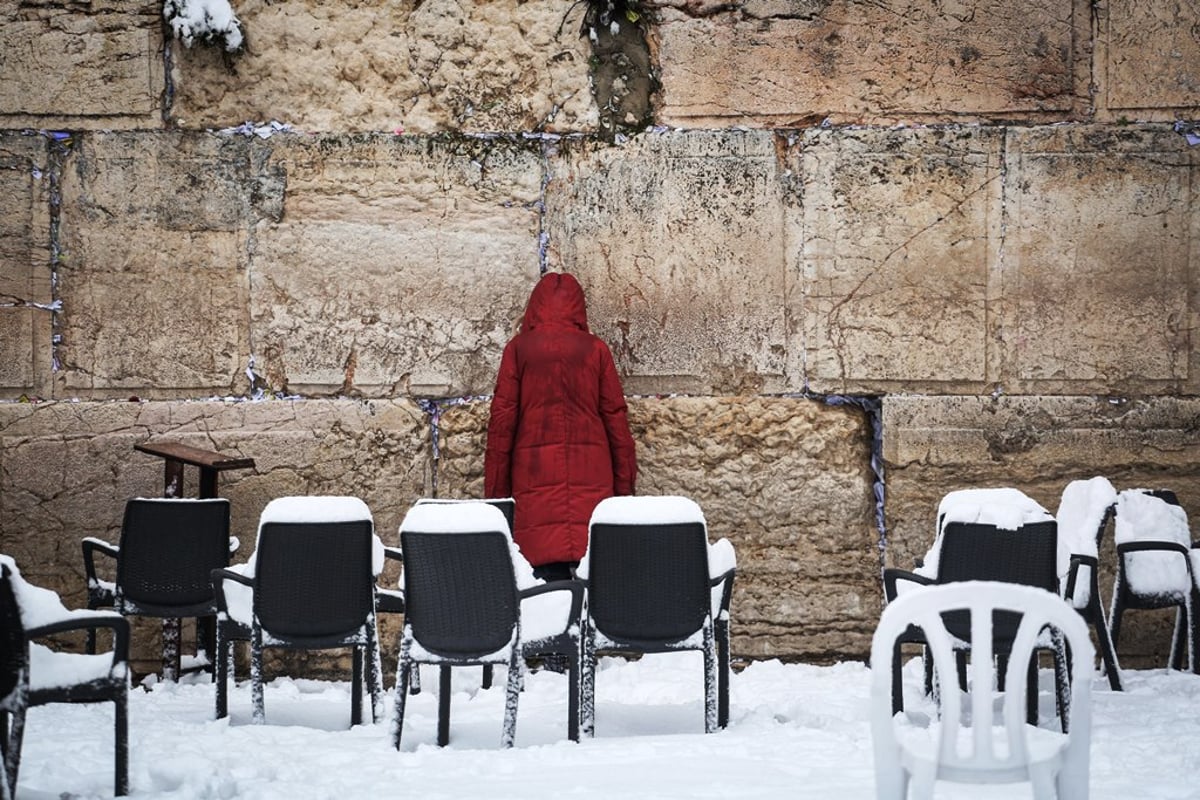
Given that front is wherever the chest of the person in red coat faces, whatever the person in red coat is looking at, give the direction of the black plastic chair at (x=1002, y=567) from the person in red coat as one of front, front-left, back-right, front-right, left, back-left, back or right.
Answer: back-right

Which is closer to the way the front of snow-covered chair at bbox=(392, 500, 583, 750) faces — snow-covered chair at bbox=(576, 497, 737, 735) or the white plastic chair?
the snow-covered chair

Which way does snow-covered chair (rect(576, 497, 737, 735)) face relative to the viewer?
away from the camera

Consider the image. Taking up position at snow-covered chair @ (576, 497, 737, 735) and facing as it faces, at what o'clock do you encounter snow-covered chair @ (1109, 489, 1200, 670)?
snow-covered chair @ (1109, 489, 1200, 670) is roughly at 2 o'clock from snow-covered chair @ (576, 497, 737, 735).

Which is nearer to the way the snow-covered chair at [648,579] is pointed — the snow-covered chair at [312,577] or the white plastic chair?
the snow-covered chair

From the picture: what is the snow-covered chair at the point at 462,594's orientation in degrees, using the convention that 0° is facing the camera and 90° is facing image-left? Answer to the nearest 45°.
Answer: approximately 225°

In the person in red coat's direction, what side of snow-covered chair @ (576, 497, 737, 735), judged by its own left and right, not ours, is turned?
front

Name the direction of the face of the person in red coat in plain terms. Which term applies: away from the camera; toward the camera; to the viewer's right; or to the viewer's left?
away from the camera

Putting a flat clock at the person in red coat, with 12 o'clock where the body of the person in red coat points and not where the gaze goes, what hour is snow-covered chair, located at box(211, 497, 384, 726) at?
The snow-covered chair is roughly at 7 o'clock from the person in red coat.

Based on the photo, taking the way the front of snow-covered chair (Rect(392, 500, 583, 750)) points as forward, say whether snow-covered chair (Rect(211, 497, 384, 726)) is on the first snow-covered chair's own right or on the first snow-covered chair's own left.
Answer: on the first snow-covered chair's own left

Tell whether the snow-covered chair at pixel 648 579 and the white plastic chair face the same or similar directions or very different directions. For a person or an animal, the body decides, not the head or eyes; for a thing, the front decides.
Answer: same or similar directions

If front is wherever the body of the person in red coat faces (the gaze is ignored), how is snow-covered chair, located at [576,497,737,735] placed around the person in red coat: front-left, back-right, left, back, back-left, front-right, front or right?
back

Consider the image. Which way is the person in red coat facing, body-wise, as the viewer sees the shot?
away from the camera

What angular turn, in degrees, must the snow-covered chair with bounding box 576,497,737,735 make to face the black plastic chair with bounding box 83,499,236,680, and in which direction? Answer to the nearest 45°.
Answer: approximately 45° to its left

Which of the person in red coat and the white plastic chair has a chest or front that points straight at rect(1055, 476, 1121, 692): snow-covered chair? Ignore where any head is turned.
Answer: the white plastic chair

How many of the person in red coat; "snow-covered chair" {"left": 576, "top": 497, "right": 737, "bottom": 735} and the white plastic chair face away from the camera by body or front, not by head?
3

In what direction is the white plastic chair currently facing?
away from the camera

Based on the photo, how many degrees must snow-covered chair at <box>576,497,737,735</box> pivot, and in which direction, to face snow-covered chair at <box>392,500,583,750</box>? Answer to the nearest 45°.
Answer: approximately 90° to its left

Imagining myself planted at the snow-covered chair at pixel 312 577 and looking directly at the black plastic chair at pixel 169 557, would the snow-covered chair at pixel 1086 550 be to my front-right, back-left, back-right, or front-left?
back-right

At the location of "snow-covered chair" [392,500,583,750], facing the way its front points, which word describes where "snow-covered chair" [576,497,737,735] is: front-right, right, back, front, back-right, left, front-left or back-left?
front-right

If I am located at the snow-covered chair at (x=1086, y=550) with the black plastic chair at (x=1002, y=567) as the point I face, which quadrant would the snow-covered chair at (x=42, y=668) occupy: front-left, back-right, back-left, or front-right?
front-right

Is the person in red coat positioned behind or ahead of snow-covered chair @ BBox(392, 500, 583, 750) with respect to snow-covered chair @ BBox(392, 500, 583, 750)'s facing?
ahead
